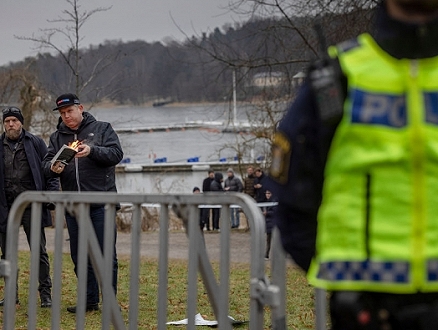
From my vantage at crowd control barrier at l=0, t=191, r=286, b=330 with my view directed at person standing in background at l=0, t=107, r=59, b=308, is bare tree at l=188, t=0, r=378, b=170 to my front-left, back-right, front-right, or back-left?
front-right

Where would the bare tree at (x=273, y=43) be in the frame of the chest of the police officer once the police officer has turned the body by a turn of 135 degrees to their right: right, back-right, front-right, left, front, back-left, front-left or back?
front-right

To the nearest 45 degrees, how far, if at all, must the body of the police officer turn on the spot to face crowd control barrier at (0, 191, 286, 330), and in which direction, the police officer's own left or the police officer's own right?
approximately 135° to the police officer's own right

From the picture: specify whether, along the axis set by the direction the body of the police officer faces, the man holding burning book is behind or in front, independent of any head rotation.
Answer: behind

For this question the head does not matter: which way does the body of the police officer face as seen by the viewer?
toward the camera

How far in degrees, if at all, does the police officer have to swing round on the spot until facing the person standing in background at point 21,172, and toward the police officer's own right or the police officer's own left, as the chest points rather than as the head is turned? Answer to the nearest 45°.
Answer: approximately 135° to the police officer's own right
